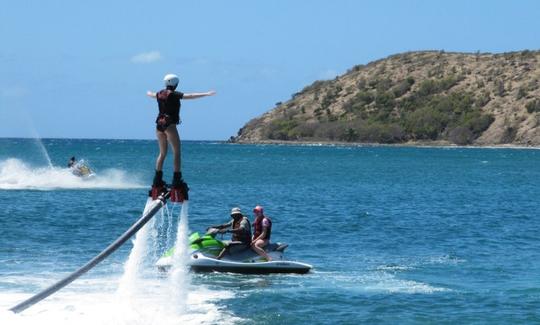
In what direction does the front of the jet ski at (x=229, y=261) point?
to the viewer's left

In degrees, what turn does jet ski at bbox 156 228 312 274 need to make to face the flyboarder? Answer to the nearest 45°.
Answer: approximately 90° to its left
